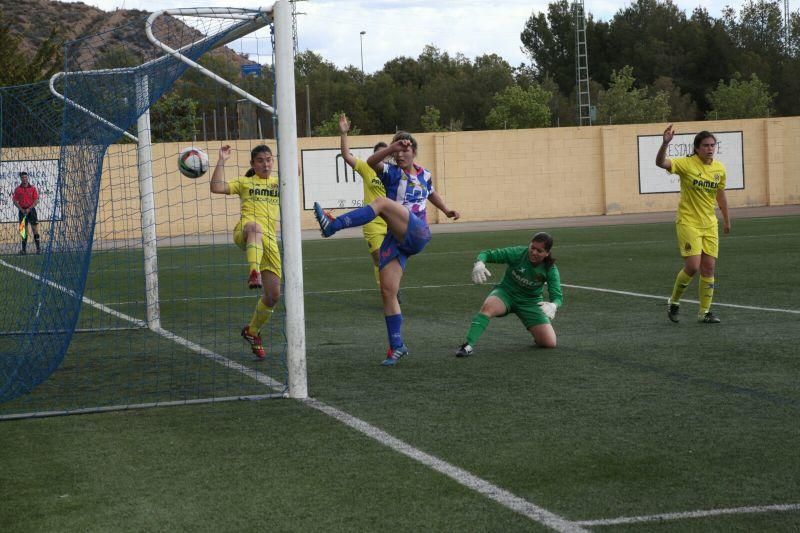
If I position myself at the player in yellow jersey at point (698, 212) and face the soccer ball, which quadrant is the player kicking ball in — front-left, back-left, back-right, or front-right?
front-left

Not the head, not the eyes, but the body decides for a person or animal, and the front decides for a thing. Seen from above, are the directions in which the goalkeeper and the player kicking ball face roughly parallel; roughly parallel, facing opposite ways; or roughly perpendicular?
roughly parallel

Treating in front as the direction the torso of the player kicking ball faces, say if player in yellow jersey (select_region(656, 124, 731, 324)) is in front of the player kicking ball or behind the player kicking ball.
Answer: behind

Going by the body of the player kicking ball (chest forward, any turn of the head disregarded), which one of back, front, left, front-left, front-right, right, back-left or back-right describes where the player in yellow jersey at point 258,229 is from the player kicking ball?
right

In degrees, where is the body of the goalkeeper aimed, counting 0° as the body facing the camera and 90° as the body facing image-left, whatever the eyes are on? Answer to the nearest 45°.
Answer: approximately 45°

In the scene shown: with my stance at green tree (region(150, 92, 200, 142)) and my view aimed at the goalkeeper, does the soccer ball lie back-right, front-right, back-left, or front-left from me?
front-right

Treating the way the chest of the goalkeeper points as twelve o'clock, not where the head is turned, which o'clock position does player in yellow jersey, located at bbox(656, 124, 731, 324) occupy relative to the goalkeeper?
The player in yellow jersey is roughly at 6 o'clock from the goalkeeper.

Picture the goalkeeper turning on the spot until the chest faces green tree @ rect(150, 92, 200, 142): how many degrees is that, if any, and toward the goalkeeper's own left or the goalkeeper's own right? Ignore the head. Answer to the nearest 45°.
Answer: approximately 90° to the goalkeeper's own right

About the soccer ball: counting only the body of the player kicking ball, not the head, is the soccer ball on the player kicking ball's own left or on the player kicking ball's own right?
on the player kicking ball's own right

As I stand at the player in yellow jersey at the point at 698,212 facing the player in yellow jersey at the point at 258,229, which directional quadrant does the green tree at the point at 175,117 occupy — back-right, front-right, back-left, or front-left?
front-right

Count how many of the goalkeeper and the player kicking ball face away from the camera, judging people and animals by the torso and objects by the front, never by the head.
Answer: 0

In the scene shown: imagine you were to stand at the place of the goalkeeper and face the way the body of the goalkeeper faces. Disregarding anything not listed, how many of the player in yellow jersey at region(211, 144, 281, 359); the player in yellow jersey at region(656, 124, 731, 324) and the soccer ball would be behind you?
1

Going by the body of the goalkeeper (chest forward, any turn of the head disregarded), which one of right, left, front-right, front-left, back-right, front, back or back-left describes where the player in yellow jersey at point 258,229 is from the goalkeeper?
front-right
